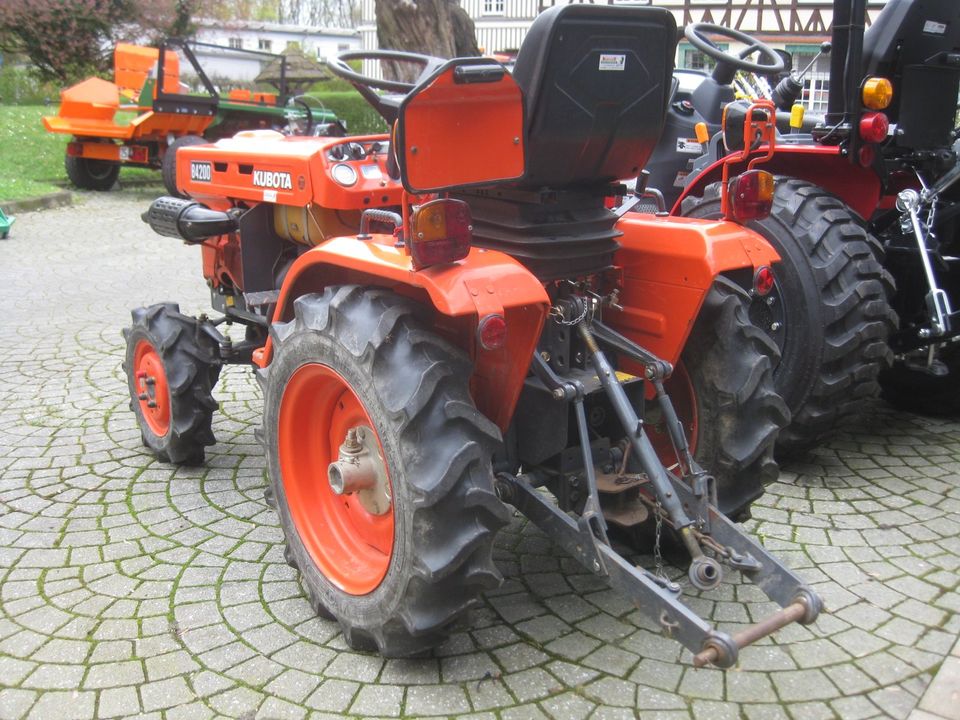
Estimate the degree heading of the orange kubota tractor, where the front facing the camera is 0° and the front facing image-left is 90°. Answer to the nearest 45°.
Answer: approximately 135°

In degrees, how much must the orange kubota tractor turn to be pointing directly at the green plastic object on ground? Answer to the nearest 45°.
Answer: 0° — it already faces it

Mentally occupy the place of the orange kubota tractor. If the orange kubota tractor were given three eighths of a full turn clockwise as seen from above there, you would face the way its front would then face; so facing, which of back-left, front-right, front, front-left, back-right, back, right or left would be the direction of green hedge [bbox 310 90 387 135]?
left

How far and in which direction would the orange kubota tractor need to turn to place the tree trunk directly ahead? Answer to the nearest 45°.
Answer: approximately 45° to its right

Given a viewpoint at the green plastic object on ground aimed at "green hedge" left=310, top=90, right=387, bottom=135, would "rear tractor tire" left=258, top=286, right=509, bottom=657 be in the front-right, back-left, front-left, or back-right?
back-right

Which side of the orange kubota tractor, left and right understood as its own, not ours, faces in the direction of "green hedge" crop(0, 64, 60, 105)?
front
